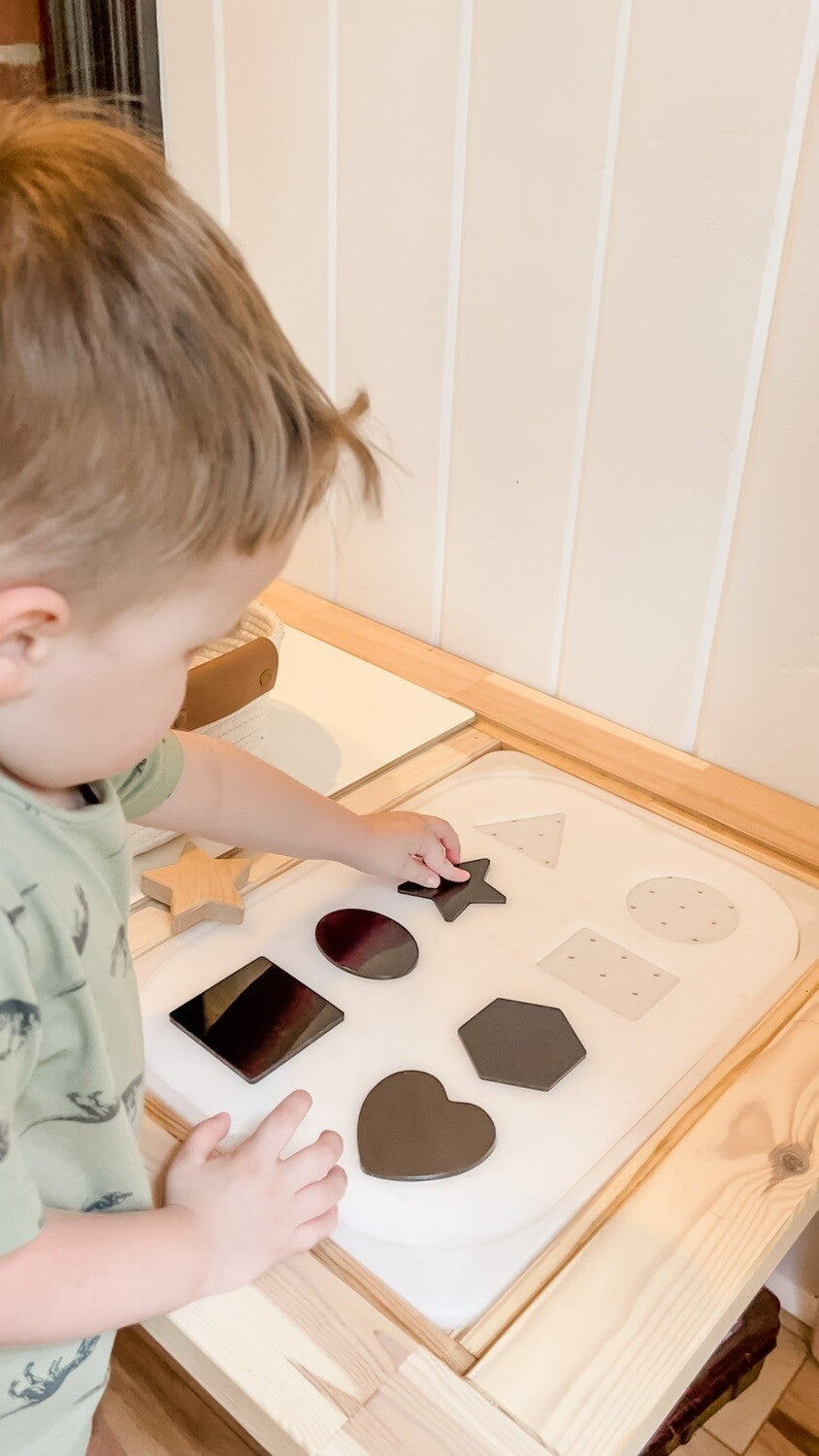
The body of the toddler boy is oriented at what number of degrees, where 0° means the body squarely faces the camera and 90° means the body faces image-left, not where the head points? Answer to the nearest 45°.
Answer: approximately 270°

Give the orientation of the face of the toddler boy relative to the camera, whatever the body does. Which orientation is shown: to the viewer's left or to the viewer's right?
to the viewer's right
